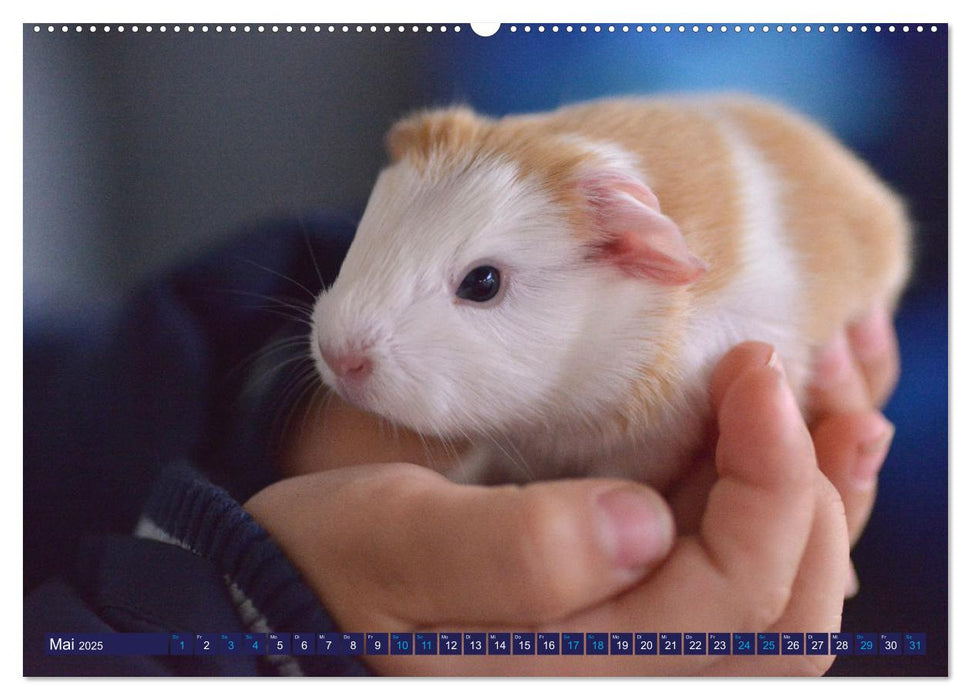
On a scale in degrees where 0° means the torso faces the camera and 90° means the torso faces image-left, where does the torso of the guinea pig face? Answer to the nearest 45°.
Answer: approximately 45°
